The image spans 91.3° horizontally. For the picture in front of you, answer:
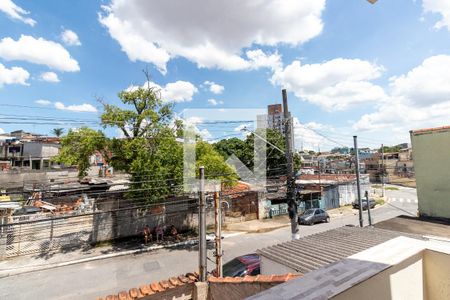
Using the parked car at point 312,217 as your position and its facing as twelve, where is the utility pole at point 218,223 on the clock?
The utility pole is roughly at 11 o'clock from the parked car.

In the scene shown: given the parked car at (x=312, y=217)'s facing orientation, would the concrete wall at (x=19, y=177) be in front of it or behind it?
in front

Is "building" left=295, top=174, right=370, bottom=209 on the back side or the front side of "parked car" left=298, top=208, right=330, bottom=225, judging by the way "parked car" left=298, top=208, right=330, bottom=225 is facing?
on the back side

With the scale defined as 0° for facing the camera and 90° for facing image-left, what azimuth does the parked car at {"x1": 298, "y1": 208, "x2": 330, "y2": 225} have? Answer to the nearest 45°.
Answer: approximately 45°

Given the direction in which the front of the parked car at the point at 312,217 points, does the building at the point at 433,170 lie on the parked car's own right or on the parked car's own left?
on the parked car's own left

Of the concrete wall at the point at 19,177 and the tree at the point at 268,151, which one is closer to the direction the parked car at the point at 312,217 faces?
the concrete wall

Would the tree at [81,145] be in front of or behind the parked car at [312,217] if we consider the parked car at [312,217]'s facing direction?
in front

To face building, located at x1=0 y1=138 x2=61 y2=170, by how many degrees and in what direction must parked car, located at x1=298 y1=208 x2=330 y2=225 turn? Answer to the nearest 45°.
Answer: approximately 45° to its right
